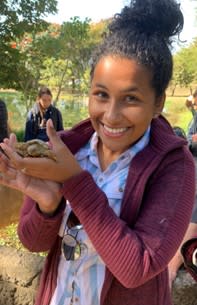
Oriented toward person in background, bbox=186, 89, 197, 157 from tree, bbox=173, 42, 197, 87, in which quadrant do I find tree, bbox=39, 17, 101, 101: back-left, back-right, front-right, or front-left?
front-right

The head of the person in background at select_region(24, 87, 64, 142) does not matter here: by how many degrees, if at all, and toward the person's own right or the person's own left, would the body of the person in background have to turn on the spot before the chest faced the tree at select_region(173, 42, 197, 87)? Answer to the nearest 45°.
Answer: approximately 135° to the person's own left

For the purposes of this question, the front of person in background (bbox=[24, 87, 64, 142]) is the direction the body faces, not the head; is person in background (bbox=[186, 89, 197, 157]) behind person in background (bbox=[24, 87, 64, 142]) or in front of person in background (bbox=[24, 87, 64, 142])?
in front

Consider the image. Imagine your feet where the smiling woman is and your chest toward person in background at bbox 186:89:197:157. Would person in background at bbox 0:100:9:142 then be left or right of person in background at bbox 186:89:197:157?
left

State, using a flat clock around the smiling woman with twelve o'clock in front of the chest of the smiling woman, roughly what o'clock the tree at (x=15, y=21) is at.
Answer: The tree is roughly at 4 o'clock from the smiling woman.

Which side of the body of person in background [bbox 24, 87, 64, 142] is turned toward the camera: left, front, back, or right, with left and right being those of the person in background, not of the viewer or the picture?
front

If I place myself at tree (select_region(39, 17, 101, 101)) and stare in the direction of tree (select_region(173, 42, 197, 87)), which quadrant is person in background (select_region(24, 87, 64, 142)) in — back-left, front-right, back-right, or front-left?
back-right

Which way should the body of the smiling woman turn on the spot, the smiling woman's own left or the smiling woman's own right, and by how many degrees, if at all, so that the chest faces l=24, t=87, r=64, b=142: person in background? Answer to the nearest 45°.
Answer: approximately 135° to the smiling woman's own right

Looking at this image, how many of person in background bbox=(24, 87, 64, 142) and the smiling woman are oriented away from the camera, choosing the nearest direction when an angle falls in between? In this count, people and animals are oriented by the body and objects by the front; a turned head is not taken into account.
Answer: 0

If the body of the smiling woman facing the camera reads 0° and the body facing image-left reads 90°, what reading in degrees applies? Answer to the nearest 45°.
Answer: approximately 45°

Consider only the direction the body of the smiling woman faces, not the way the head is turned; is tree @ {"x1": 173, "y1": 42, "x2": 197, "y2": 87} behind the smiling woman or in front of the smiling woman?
behind

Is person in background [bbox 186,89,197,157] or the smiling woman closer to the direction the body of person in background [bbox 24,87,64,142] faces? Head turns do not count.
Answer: the smiling woman
